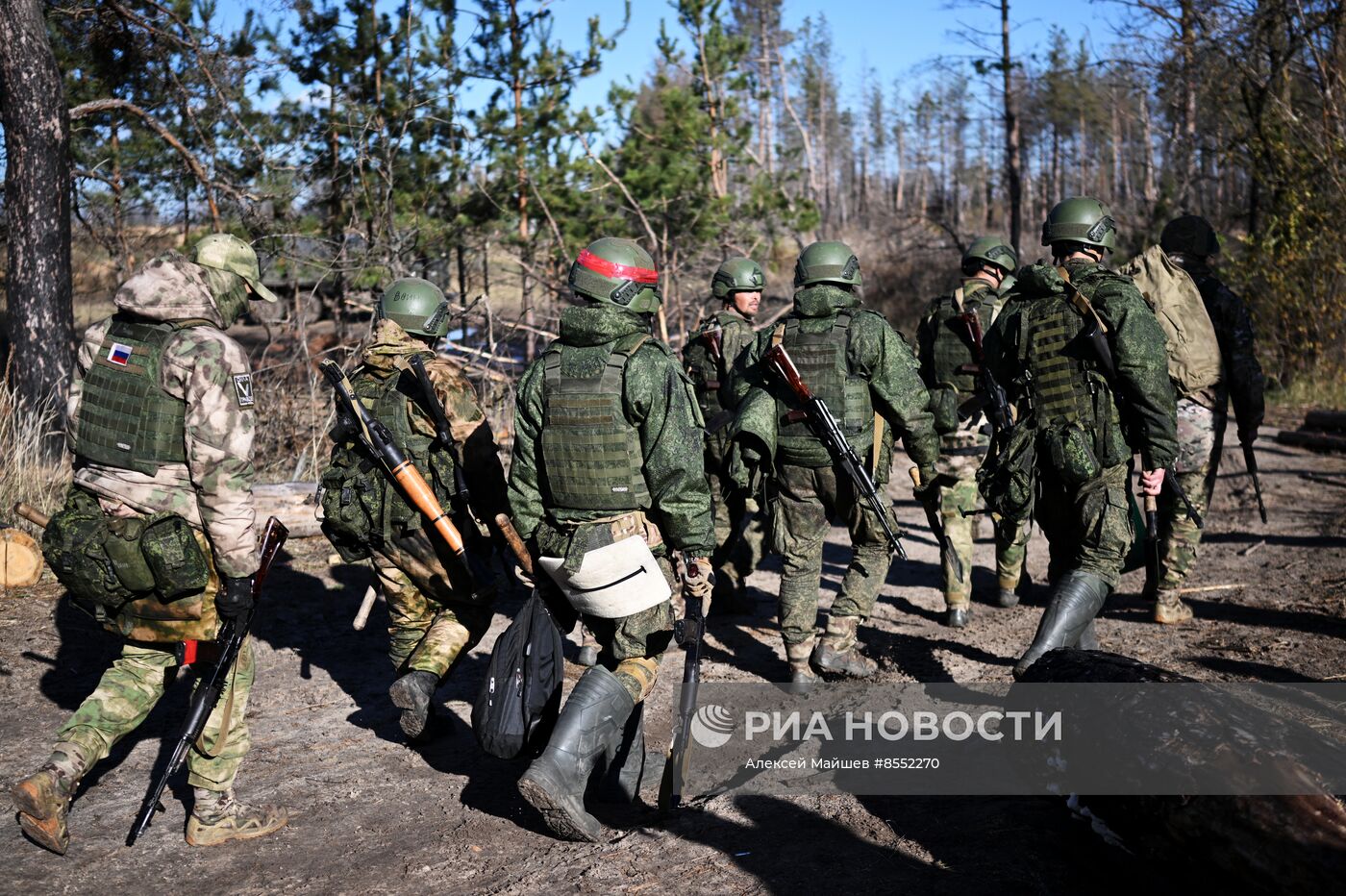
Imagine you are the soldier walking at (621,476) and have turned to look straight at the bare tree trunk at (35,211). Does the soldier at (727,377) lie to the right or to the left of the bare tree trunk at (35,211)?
right

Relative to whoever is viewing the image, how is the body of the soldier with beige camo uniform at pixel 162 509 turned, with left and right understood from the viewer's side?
facing away from the viewer and to the right of the viewer

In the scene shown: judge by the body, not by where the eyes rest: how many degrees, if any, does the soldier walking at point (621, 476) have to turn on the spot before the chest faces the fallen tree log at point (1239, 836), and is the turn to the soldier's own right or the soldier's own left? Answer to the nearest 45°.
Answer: approximately 90° to the soldier's own right

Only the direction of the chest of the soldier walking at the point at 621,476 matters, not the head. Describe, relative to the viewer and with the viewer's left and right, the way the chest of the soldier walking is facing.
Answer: facing away from the viewer and to the right of the viewer

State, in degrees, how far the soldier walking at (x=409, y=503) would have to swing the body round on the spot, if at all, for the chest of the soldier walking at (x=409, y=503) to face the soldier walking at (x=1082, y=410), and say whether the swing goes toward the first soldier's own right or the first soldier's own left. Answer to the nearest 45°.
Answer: approximately 45° to the first soldier's own right

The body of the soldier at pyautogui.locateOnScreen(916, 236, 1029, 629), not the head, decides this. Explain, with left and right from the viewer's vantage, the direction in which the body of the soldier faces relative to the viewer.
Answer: facing away from the viewer and to the right of the viewer

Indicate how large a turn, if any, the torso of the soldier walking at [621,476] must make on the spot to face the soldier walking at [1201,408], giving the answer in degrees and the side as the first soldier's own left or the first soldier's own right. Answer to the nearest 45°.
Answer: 0° — they already face them

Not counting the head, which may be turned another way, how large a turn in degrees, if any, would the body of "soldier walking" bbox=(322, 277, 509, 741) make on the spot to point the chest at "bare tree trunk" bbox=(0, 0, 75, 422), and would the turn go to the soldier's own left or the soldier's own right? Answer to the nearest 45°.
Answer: approximately 90° to the soldier's own left

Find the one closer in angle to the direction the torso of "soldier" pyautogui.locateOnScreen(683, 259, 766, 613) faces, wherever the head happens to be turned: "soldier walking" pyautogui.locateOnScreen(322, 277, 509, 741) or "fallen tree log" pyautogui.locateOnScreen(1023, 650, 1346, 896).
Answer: the fallen tree log

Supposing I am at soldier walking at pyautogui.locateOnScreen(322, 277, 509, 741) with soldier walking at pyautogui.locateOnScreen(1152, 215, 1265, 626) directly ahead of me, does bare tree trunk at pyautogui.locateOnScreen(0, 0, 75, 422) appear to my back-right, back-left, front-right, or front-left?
back-left
